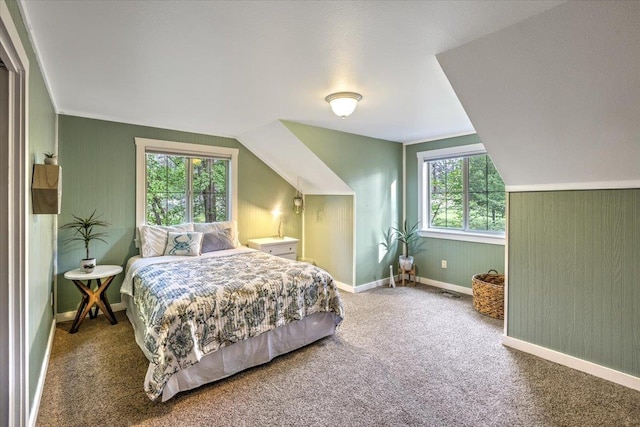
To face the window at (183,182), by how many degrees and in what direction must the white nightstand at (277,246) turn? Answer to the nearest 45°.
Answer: approximately 135° to its right

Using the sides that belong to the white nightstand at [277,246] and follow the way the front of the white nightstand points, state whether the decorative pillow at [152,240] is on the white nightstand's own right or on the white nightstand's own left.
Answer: on the white nightstand's own right

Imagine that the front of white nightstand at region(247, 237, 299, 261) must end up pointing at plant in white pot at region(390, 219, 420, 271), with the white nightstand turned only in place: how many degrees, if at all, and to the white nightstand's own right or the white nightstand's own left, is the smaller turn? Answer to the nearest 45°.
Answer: approximately 45° to the white nightstand's own left

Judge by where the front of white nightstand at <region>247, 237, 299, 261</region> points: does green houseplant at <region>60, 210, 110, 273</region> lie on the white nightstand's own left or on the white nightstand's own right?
on the white nightstand's own right

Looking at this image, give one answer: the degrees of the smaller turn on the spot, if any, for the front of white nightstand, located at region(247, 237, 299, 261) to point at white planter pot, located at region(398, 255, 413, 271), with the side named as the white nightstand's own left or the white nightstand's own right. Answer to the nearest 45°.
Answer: approximately 45° to the white nightstand's own left

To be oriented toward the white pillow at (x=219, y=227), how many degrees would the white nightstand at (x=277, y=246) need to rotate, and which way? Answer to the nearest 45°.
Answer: approximately 135° to its right

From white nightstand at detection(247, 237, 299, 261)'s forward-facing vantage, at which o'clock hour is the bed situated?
The bed is roughly at 2 o'clock from the white nightstand.

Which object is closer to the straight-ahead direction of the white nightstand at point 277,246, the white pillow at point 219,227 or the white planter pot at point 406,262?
the white planter pot

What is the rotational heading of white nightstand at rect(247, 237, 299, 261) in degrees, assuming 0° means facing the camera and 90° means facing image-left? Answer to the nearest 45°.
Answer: approximately 315°
